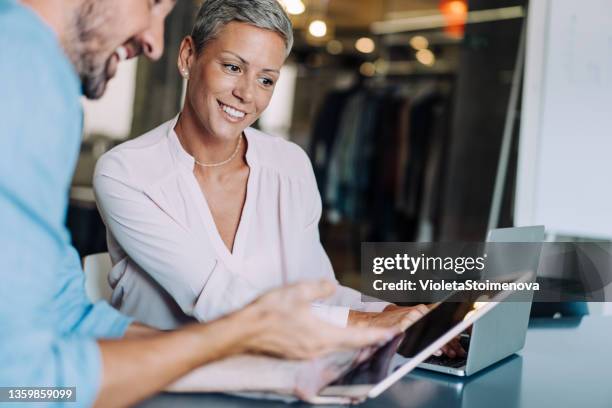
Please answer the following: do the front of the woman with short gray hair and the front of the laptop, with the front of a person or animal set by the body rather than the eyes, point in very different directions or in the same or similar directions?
very different directions

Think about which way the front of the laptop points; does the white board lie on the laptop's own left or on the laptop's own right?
on the laptop's own right

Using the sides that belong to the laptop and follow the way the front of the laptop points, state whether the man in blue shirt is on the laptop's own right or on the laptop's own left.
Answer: on the laptop's own left

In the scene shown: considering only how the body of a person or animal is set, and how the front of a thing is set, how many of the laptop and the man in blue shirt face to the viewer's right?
1

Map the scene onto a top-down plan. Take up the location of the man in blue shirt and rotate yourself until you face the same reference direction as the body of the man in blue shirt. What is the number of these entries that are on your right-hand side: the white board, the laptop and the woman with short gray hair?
0

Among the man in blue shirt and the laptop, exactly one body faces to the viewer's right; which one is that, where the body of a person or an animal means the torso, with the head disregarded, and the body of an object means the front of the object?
the man in blue shirt

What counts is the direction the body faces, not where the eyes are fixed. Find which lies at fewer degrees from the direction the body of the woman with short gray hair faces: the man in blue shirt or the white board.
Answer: the man in blue shirt

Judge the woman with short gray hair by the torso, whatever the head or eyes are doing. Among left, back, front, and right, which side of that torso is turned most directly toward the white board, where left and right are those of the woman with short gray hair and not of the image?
left

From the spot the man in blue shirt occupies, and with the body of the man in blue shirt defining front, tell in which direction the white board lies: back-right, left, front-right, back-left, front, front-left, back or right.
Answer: front-left

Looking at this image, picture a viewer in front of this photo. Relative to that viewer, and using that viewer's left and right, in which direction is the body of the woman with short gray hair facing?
facing the viewer and to the right of the viewer

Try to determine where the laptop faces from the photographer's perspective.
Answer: facing away from the viewer and to the left of the viewer

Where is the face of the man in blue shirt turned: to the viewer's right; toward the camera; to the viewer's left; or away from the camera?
to the viewer's right

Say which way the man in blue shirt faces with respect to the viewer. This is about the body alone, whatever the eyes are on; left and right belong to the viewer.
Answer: facing to the right of the viewer

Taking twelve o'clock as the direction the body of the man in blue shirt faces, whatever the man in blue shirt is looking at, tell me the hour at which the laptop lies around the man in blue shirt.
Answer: The laptop is roughly at 11 o'clock from the man in blue shirt.

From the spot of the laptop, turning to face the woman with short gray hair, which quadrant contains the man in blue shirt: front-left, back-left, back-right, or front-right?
front-left
